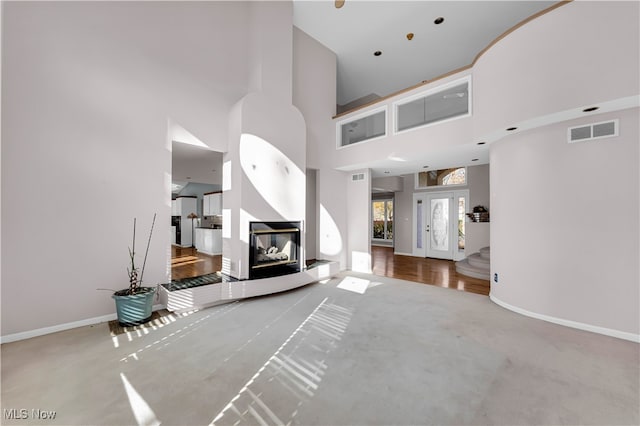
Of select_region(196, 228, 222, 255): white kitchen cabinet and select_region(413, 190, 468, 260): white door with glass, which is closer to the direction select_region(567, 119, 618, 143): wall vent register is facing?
the white kitchen cabinet

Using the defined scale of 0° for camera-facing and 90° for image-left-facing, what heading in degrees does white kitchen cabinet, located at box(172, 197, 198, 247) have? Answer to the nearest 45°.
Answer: approximately 0°

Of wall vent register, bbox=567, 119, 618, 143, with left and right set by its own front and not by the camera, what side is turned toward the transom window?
right

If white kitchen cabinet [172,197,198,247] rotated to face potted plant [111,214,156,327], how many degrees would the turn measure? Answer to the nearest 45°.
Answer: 0° — it already faces it

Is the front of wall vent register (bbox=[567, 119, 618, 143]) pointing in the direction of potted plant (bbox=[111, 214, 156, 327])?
yes

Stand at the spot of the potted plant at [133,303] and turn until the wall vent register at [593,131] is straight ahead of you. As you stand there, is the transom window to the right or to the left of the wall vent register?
left

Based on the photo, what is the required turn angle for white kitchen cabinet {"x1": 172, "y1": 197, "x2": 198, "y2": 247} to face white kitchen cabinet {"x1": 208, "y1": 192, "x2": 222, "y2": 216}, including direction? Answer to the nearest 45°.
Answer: approximately 45° to its left

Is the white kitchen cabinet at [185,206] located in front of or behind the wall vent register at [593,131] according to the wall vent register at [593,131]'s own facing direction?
in front

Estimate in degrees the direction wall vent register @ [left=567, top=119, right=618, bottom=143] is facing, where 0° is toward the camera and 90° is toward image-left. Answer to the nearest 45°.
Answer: approximately 45°

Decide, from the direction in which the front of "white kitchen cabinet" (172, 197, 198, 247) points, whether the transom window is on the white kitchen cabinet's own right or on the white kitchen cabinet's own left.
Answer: on the white kitchen cabinet's own left

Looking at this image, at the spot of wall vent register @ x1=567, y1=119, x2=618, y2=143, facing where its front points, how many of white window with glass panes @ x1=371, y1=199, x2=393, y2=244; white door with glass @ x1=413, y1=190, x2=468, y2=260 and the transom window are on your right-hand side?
3

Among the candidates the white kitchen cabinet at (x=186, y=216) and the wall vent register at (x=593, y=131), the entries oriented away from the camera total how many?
0
